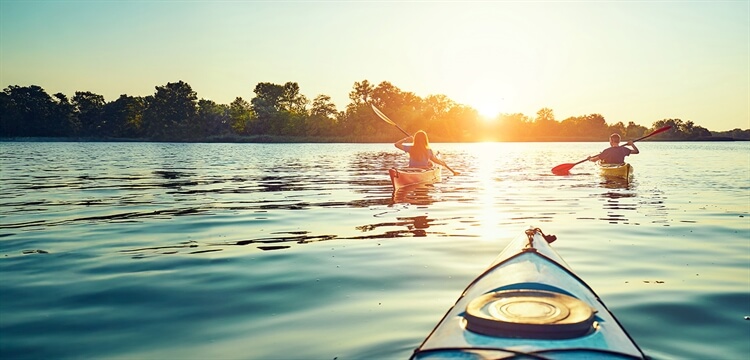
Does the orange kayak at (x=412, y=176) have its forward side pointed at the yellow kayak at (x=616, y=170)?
no
